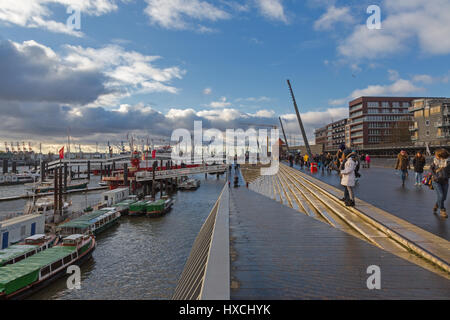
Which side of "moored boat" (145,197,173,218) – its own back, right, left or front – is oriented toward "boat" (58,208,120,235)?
back

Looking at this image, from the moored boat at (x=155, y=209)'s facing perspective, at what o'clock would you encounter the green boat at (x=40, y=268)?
The green boat is roughly at 5 o'clock from the moored boat.
